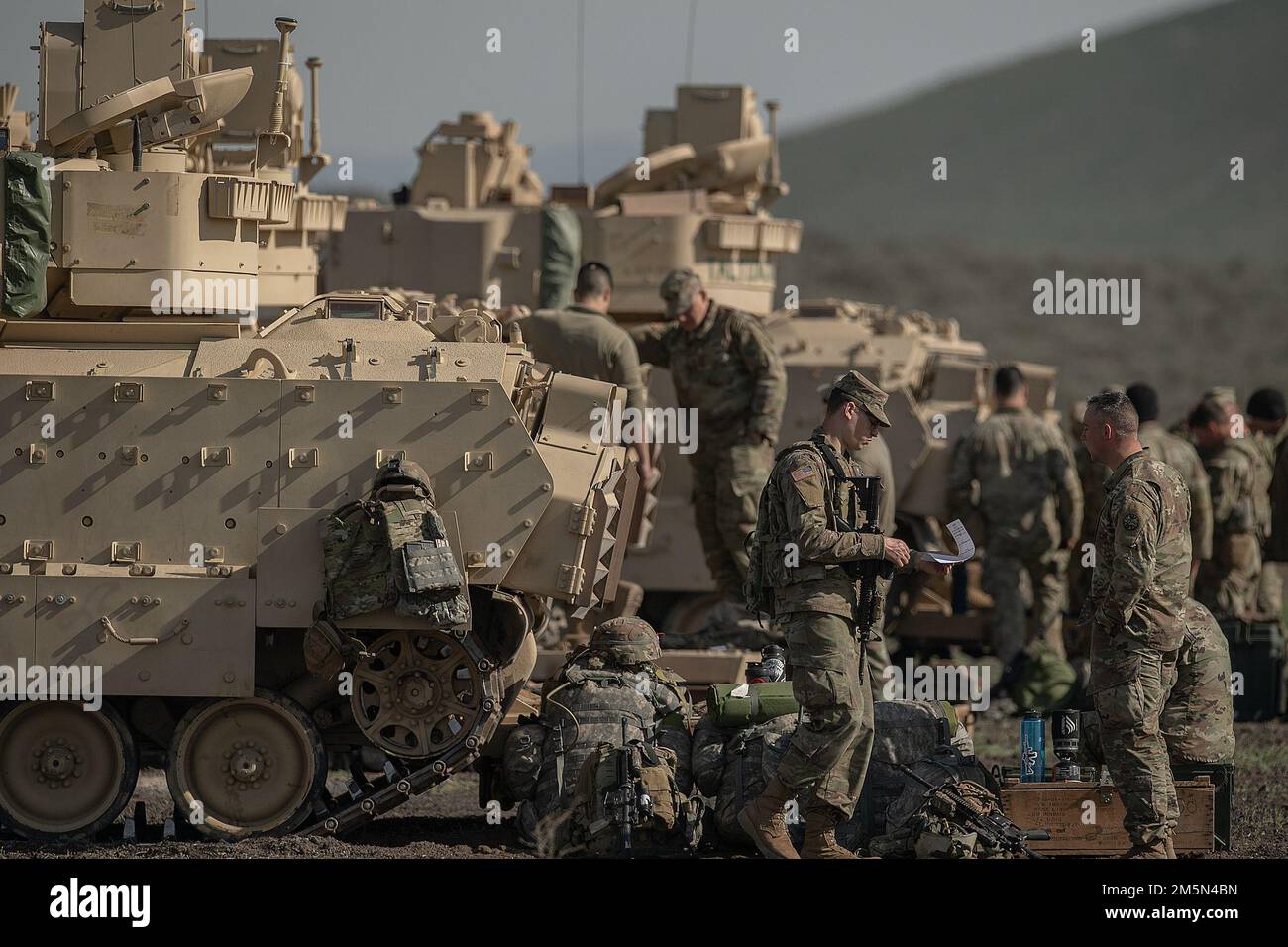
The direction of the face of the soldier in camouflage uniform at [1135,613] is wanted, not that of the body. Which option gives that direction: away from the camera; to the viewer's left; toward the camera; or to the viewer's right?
to the viewer's left

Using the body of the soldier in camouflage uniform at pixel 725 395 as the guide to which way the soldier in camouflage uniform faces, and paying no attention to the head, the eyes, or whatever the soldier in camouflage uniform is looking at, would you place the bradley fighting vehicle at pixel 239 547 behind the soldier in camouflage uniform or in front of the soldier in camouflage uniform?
in front

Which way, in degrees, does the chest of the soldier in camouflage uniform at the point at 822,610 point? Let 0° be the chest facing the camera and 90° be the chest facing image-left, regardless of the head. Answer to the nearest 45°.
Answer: approximately 270°

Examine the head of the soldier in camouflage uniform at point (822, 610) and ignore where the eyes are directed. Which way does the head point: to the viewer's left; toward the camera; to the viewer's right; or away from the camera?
to the viewer's right

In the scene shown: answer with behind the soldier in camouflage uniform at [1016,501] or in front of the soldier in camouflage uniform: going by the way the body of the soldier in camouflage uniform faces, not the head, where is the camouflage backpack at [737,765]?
behind

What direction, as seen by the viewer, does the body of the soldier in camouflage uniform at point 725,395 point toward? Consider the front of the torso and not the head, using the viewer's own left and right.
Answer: facing the viewer and to the left of the viewer

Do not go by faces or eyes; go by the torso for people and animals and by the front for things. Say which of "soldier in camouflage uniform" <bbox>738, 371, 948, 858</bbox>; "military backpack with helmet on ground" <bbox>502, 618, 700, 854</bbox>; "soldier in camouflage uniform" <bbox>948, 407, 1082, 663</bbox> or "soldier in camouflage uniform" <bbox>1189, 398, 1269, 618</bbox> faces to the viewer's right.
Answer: "soldier in camouflage uniform" <bbox>738, 371, 948, 858</bbox>

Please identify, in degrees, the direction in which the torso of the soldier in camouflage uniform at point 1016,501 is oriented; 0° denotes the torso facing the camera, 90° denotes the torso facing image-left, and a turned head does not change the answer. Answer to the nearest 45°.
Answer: approximately 180°

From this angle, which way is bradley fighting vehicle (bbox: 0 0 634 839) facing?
to the viewer's right

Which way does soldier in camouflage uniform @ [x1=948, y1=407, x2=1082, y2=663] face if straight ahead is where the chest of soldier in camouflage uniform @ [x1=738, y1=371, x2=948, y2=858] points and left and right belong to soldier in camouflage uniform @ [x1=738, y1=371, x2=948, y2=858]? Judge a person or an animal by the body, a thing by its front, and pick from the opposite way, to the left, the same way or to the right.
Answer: to the left

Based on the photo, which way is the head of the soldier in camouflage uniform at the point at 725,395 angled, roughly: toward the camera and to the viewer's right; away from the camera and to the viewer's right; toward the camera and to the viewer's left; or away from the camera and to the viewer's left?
toward the camera and to the viewer's left
